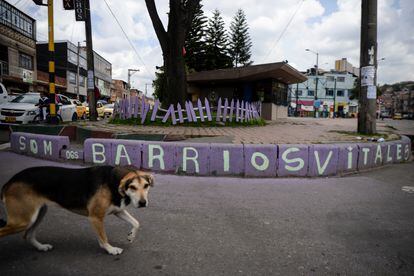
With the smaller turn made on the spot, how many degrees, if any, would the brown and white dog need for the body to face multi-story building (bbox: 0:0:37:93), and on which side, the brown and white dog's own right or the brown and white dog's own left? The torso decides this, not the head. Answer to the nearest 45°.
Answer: approximately 90° to the brown and white dog's own left

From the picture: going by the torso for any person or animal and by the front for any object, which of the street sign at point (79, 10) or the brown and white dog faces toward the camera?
the street sign

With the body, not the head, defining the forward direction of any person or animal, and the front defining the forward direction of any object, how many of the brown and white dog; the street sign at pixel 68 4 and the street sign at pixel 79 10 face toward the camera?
2

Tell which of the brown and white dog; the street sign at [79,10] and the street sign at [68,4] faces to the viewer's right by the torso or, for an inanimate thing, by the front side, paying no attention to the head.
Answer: the brown and white dog

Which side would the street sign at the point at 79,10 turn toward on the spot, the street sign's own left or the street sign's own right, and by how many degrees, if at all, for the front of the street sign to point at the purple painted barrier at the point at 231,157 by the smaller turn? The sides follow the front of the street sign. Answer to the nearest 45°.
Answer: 0° — it already faces it

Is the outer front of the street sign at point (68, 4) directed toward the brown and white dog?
yes

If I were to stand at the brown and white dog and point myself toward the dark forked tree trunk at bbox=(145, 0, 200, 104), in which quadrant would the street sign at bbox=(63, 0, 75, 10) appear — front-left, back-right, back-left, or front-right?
front-left

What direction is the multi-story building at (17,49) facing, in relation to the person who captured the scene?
facing the viewer and to the right of the viewer

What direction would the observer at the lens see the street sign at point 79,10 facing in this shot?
facing the viewer

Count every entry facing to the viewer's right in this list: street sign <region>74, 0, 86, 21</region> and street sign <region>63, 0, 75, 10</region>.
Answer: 0

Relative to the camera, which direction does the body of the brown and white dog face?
to the viewer's right

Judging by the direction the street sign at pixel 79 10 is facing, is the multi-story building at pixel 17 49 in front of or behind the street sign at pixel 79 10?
behind

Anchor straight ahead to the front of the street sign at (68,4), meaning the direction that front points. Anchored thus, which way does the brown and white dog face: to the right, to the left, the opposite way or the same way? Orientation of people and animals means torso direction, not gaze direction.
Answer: to the left

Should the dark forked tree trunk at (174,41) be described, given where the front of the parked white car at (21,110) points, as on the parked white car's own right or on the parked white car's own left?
on the parked white car's own left

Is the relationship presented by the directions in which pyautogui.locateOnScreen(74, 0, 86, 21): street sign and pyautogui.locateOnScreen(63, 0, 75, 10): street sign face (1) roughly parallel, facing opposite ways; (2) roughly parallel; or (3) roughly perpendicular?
roughly parallel

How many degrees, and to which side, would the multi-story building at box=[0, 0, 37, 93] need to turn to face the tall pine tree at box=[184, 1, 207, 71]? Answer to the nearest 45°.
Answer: approximately 45° to its left

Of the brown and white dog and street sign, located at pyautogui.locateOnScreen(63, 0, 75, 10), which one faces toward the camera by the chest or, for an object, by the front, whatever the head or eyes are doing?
the street sign
